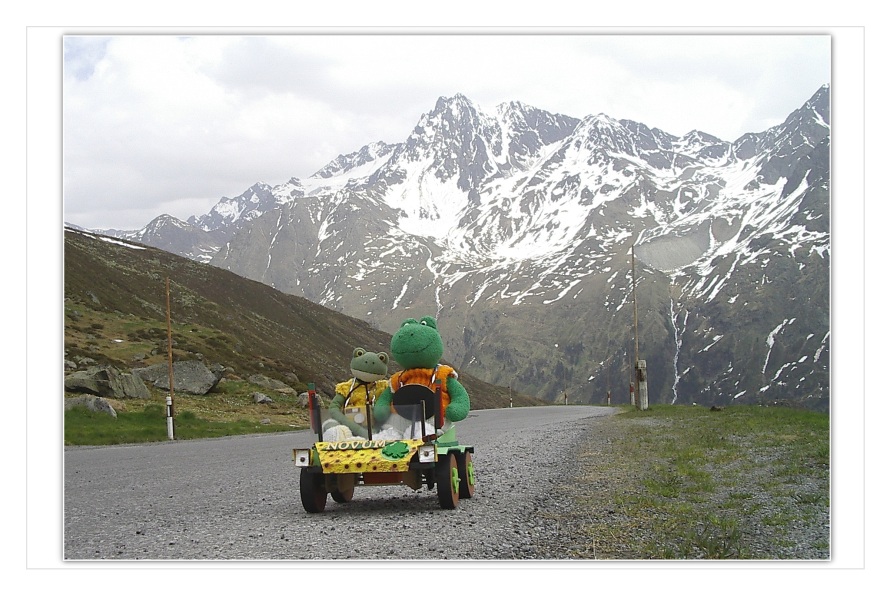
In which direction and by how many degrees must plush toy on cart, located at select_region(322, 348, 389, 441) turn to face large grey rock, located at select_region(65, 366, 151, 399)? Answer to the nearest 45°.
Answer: approximately 180°

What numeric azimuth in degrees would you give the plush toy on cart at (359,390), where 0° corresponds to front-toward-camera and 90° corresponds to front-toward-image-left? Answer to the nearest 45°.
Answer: approximately 0°

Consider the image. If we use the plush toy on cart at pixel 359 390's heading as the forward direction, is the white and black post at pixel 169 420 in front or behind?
behind
